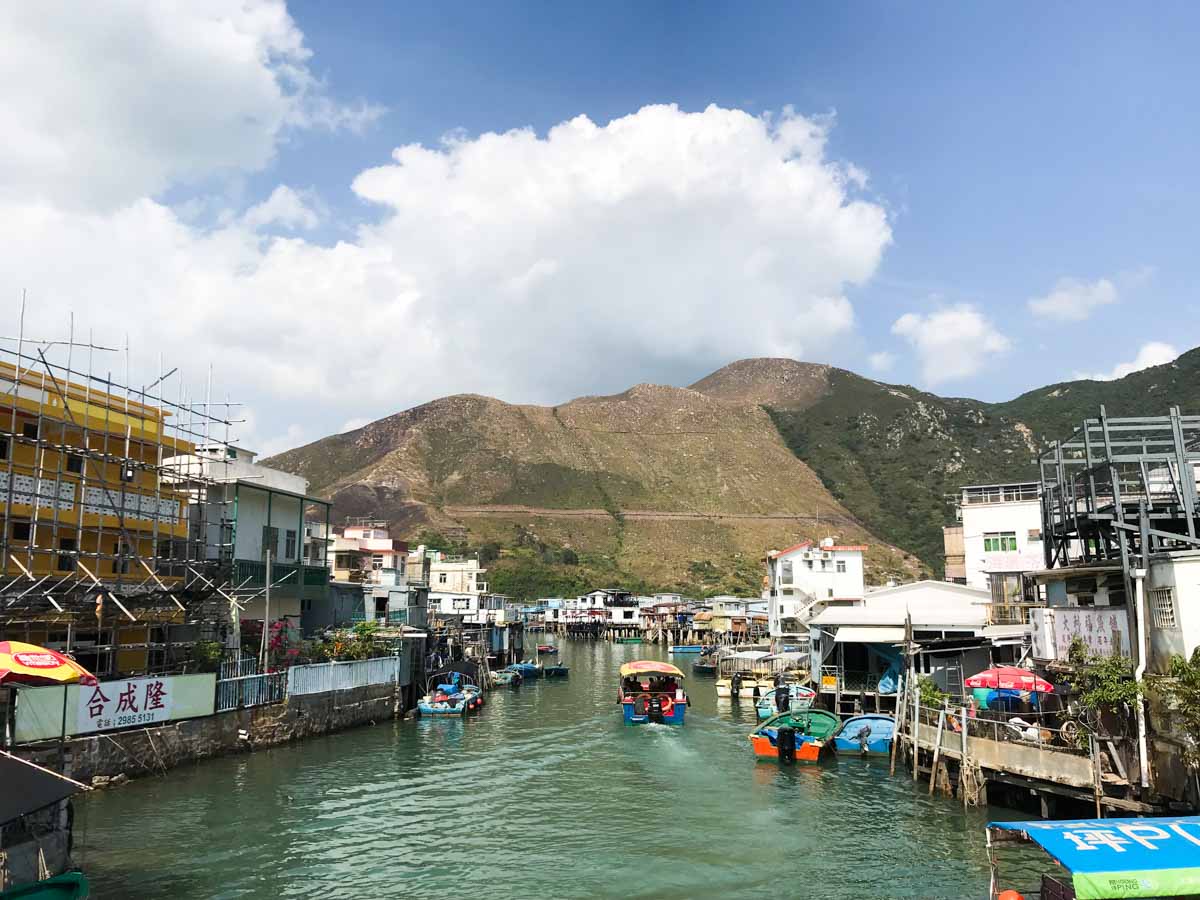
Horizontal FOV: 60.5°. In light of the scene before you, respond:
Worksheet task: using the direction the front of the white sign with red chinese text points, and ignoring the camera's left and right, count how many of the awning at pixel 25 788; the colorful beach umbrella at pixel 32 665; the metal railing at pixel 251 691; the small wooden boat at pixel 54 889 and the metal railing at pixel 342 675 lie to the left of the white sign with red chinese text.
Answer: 2

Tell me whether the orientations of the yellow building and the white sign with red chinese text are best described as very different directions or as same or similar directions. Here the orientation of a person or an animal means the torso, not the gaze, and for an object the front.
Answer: same or similar directions

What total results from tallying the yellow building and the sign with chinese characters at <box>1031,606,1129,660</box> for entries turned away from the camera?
0

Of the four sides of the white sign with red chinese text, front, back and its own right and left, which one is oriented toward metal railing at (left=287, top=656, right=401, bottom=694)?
left

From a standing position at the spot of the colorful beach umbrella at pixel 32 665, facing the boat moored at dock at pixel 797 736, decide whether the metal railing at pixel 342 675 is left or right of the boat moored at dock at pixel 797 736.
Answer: left

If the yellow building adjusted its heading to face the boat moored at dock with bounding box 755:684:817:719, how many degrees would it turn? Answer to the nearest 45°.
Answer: approximately 45° to its left

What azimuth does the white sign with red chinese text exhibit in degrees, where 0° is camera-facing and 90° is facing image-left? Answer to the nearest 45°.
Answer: approximately 315°

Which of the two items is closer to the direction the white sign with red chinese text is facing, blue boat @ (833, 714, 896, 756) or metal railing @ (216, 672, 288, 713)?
the blue boat

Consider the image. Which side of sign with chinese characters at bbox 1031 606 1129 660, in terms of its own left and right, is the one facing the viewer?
front

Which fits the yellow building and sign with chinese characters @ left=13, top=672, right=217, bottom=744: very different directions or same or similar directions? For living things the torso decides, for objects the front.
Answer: same or similar directions

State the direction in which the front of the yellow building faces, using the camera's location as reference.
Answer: facing the viewer and to the right of the viewer

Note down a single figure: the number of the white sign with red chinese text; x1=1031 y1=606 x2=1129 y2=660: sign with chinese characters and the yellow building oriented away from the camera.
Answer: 0

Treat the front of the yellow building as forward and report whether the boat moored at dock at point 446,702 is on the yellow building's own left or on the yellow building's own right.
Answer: on the yellow building's own left

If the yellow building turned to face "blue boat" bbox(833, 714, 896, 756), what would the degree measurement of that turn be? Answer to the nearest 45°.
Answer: approximately 45° to its left

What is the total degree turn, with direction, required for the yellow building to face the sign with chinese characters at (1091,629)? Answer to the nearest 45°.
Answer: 0° — it already faces it
